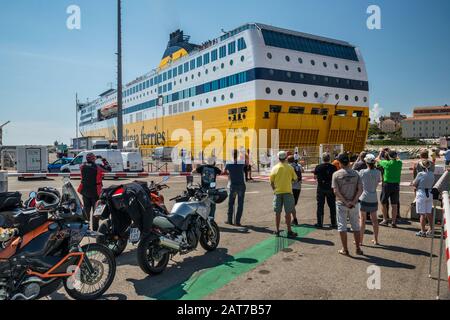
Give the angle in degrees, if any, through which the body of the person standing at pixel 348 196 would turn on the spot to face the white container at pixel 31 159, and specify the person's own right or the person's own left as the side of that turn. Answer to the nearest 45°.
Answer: approximately 45° to the person's own left

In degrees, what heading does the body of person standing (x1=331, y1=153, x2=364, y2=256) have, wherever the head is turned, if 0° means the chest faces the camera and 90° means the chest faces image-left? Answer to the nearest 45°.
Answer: approximately 180°

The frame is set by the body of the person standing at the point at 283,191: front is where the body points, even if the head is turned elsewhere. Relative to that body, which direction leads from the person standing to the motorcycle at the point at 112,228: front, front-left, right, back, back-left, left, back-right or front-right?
back-left

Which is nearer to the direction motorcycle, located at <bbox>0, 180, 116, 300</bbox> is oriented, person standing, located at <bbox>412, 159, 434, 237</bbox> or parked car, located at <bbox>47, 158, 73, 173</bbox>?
the person standing

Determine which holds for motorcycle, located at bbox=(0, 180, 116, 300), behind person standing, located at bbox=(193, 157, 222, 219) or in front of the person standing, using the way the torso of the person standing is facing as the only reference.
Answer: behind

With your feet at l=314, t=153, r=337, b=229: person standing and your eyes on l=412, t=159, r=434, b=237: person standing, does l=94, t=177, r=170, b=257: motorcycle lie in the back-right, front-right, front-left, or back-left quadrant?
back-right

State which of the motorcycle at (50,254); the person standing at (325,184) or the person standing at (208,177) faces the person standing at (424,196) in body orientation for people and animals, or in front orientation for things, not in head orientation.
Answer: the motorcycle

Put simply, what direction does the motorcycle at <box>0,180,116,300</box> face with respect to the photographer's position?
facing to the right of the viewer

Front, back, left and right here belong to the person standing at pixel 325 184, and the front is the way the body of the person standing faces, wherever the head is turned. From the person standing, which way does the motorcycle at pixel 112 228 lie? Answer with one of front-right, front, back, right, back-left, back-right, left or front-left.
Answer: back-left
